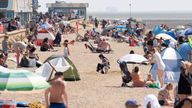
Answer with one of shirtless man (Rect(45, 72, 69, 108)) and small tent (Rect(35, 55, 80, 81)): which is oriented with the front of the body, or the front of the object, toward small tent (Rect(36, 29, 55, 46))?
the shirtless man

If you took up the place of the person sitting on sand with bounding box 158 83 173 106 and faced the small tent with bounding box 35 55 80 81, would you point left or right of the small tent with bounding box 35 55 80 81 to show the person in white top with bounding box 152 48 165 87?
right

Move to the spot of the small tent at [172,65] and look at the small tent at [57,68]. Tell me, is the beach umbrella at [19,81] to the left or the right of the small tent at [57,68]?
left

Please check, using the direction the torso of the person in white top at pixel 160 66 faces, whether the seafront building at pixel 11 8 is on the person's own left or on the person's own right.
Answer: on the person's own right

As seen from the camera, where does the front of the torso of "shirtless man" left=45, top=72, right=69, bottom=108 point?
away from the camera
